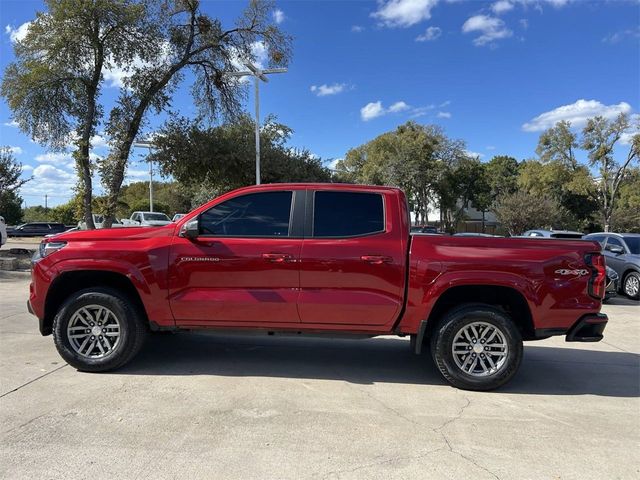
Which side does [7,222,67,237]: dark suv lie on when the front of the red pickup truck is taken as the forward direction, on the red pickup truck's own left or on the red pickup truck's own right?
on the red pickup truck's own right

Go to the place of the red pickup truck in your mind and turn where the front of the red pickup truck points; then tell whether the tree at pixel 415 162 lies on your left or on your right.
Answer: on your right

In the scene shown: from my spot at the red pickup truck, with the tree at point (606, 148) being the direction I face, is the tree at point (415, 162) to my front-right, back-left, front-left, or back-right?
front-left

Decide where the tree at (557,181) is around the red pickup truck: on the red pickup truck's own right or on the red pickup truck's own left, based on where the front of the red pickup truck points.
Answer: on the red pickup truck's own right

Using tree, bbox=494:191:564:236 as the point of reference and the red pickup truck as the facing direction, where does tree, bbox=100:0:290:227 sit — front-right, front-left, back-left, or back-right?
front-right

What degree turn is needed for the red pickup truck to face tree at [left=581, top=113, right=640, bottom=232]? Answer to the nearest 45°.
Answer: approximately 135° to its right

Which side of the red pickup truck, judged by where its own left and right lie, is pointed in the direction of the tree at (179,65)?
right

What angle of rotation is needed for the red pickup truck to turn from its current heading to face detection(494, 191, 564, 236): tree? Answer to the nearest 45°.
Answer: approximately 135° to its right

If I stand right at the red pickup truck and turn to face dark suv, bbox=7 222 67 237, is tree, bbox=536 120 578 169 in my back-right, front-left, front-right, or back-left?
front-right

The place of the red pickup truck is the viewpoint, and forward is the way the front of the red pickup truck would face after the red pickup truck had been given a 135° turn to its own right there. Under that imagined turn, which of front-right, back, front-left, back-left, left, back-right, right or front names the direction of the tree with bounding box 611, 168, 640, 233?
front

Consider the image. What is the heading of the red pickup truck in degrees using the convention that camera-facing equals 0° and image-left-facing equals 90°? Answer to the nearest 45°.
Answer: approximately 90°
